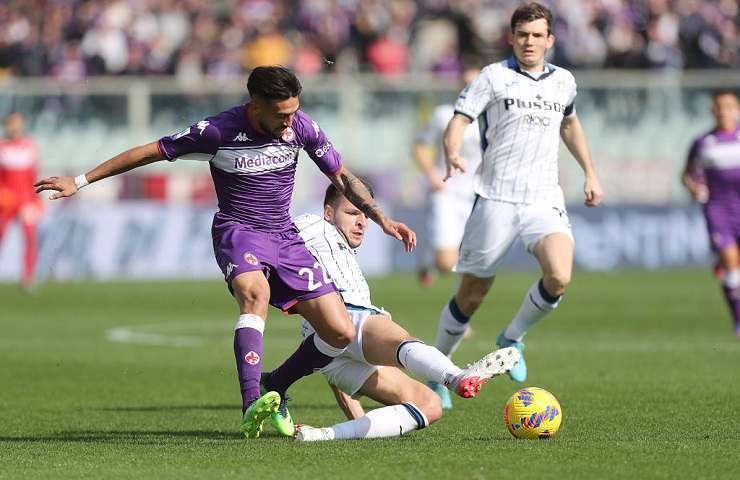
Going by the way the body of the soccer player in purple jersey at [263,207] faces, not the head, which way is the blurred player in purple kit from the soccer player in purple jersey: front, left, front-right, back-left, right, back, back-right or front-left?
left

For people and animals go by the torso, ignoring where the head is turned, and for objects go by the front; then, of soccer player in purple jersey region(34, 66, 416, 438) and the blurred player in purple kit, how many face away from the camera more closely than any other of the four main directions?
0

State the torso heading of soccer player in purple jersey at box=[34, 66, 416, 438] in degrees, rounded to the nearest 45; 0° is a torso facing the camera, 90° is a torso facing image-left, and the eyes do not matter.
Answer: approximately 315°

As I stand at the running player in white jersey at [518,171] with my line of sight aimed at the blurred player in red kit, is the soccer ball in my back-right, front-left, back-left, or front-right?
back-left

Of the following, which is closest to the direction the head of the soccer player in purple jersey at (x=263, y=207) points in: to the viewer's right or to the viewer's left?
to the viewer's right

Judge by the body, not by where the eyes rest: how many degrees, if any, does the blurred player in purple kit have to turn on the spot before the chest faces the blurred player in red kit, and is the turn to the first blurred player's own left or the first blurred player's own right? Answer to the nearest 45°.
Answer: approximately 90° to the first blurred player's own right

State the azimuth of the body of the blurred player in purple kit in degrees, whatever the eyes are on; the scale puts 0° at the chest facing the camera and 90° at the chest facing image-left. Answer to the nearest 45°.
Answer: approximately 0°

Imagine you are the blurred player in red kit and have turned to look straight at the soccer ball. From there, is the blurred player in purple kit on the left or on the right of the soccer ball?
left

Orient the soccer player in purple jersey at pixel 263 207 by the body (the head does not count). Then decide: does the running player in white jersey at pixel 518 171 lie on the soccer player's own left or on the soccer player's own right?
on the soccer player's own left
